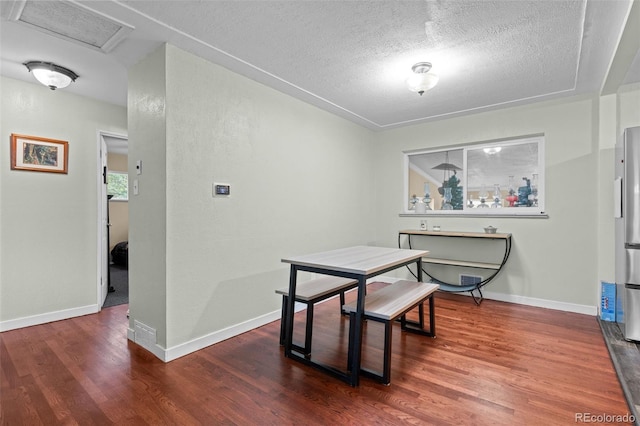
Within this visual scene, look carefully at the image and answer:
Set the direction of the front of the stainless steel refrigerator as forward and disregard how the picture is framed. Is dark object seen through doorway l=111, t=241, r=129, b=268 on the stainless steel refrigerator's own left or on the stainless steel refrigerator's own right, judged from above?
on the stainless steel refrigerator's own right

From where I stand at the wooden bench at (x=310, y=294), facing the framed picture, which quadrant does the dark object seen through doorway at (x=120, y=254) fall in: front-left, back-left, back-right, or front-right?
front-right

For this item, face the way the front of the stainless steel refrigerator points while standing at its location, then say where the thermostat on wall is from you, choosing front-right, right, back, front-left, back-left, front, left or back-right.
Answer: front-right

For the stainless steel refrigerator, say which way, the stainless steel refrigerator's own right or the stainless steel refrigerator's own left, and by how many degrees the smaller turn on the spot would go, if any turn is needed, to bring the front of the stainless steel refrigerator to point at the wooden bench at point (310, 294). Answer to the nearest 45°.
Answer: approximately 45° to the stainless steel refrigerator's own right

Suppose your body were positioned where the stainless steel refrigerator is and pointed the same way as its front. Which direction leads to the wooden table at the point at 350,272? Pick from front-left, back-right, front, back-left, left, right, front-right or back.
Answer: front-right

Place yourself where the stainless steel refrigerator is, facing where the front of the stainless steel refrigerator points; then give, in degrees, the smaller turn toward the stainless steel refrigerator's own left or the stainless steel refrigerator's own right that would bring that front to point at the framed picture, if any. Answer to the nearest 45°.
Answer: approximately 45° to the stainless steel refrigerator's own right

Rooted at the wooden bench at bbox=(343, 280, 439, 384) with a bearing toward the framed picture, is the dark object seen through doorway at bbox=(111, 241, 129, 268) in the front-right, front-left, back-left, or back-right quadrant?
front-right

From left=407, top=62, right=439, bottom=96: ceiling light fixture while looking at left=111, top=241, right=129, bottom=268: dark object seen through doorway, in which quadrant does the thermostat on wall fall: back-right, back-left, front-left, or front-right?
front-left

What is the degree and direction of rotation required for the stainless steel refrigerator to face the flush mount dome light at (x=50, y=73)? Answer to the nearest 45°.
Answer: approximately 45° to its right
